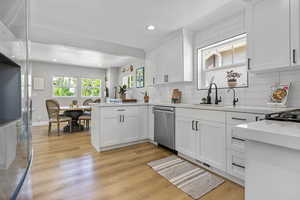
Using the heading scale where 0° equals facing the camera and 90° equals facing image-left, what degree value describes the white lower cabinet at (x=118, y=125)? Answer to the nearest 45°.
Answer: approximately 315°

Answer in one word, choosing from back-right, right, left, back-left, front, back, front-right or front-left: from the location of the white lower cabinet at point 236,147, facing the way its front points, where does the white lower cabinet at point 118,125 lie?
front-right

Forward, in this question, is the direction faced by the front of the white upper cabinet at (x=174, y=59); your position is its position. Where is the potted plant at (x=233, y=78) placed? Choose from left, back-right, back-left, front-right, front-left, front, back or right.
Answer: left

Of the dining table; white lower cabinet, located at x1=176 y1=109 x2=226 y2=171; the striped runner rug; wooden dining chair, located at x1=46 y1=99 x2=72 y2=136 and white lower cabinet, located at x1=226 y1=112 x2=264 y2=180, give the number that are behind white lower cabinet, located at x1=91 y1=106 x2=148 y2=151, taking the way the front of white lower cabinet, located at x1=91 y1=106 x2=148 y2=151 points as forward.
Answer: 2

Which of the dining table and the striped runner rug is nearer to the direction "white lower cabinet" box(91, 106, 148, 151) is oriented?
the striped runner rug

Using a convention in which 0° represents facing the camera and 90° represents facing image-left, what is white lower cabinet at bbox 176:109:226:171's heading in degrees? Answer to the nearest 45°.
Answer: approximately 45°
